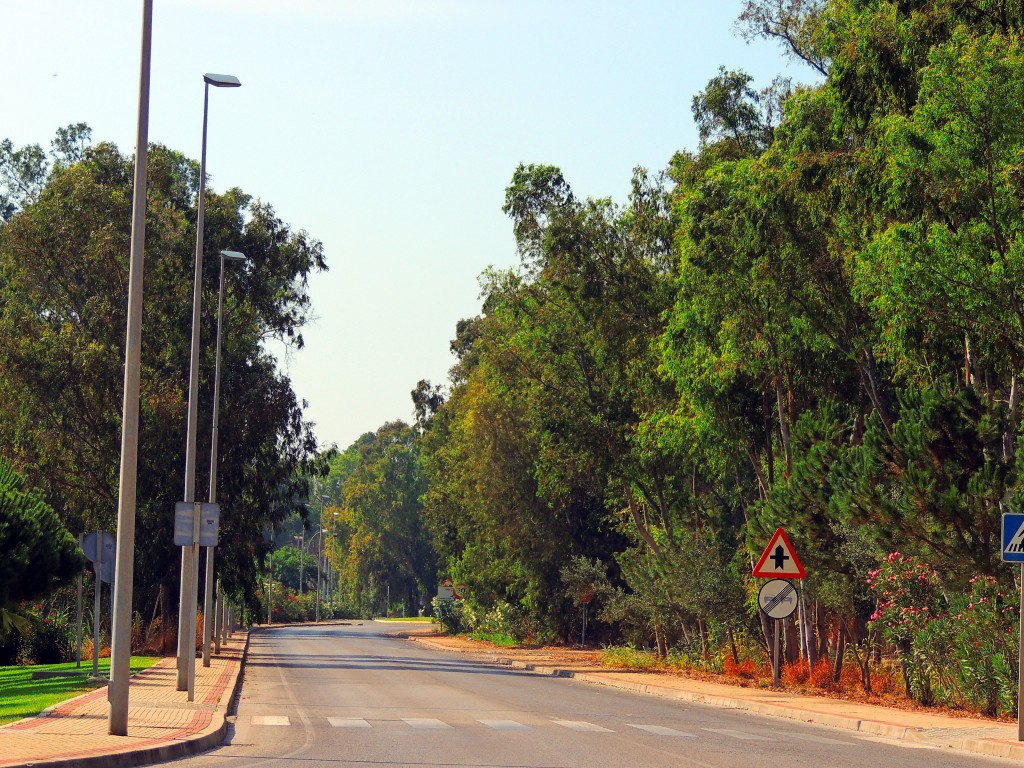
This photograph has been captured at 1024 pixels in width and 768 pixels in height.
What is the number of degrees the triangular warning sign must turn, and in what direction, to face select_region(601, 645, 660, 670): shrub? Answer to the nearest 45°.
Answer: approximately 180°

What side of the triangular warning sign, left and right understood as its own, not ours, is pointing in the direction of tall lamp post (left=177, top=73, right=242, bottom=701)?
right

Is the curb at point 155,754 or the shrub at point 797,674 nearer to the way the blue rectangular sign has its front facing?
the curb

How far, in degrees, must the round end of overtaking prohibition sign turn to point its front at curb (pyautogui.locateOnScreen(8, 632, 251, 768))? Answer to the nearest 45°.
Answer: approximately 45° to its right

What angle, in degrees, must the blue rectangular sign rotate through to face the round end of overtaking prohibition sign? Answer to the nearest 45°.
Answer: approximately 135° to its right

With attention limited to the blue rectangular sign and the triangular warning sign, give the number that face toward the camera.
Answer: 2

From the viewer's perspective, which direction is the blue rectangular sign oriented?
toward the camera

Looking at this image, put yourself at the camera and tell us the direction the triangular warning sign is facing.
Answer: facing the viewer

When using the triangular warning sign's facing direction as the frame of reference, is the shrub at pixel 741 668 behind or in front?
behind

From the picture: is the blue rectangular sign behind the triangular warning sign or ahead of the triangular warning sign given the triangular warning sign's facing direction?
ahead

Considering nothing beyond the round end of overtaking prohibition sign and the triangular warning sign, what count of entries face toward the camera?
2

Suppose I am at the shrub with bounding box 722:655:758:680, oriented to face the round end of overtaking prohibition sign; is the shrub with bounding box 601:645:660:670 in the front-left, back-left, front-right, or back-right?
back-right
